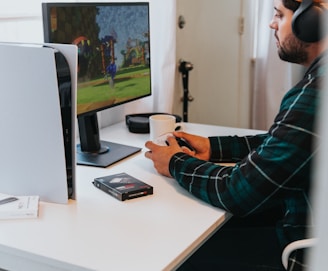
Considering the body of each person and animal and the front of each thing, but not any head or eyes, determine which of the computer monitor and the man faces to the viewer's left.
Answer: the man

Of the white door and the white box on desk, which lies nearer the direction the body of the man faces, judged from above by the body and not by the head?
the white box on desk

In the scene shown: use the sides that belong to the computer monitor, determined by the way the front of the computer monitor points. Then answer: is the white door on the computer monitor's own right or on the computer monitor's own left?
on the computer monitor's own left

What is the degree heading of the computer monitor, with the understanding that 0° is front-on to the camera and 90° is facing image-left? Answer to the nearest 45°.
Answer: approximately 315°

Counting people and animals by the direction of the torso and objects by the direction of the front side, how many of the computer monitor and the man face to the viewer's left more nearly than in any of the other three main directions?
1

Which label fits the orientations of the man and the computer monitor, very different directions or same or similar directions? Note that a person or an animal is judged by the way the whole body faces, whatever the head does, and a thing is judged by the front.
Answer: very different directions

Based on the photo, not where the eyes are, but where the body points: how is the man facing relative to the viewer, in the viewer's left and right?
facing to the left of the viewer

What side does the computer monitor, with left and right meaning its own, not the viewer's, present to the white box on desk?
right
